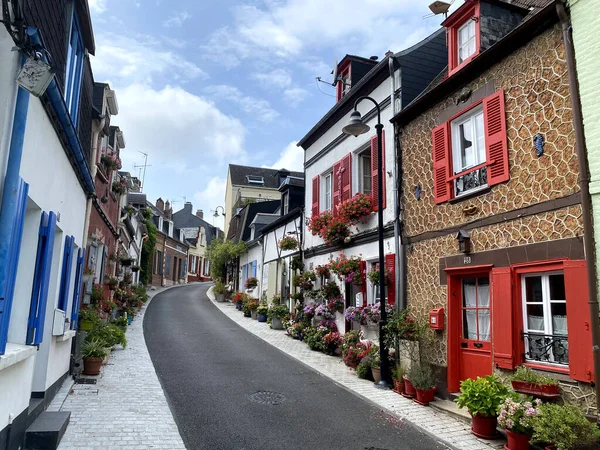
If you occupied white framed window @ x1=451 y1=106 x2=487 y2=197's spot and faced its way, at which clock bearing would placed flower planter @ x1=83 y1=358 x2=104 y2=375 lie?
The placed flower planter is roughly at 1 o'clock from the white framed window.

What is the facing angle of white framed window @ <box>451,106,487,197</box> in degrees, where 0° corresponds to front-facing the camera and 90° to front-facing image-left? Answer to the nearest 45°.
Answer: approximately 45°

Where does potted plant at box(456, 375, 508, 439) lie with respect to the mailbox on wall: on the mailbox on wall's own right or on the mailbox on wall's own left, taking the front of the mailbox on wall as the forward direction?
on the mailbox on wall's own left

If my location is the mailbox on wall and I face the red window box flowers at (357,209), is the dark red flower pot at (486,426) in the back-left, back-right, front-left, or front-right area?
back-left

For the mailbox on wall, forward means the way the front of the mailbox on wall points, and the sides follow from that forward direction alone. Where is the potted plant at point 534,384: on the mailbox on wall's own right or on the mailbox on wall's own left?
on the mailbox on wall's own left

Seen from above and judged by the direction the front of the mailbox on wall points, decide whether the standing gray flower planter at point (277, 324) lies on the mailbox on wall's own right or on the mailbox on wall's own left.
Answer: on the mailbox on wall's own right

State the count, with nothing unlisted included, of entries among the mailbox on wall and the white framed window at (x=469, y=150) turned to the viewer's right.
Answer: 0

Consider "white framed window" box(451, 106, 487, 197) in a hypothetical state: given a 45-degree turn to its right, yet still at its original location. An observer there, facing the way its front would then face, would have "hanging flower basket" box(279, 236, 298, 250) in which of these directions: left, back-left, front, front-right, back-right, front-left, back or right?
front-right

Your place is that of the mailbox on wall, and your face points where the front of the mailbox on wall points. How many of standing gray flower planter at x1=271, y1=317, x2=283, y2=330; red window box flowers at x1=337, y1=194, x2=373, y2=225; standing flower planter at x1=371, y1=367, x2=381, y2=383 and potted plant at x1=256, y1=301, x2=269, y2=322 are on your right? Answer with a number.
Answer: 4

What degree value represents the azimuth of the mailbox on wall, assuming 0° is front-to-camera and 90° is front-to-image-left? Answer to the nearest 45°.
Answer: approximately 45°
